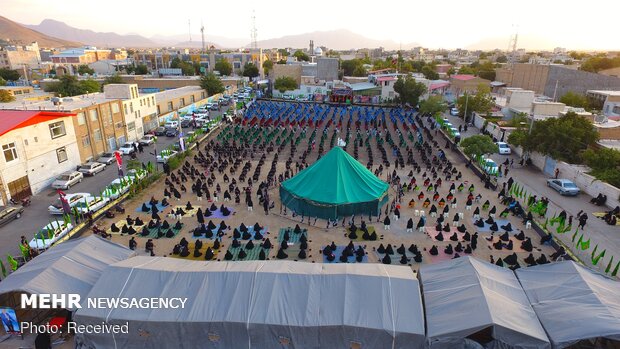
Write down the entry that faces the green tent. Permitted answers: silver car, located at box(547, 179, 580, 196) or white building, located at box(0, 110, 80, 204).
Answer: the white building

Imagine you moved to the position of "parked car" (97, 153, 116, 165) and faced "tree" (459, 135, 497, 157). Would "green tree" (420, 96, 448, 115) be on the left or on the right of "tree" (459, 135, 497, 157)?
left

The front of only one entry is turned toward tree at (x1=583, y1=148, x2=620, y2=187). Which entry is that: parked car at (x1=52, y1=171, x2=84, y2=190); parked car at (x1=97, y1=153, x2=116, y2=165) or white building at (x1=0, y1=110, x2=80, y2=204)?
the white building

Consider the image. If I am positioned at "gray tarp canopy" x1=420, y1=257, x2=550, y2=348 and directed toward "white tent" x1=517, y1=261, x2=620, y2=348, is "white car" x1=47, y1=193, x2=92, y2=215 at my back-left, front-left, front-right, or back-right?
back-left

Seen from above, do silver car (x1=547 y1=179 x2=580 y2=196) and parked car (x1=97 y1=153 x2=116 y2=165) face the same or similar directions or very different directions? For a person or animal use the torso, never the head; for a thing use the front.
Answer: very different directions

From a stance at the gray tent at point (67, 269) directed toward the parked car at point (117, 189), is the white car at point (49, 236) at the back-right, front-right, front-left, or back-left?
front-left

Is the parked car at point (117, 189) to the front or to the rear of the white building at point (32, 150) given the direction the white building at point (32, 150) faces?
to the front

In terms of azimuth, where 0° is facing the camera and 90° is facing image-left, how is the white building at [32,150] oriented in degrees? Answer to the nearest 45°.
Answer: approximately 315°

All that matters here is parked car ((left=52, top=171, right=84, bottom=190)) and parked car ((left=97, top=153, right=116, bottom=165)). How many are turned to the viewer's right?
0

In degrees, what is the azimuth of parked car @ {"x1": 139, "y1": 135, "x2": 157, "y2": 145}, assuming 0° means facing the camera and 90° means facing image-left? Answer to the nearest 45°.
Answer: approximately 45°

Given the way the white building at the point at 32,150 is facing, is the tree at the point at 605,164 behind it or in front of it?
in front
